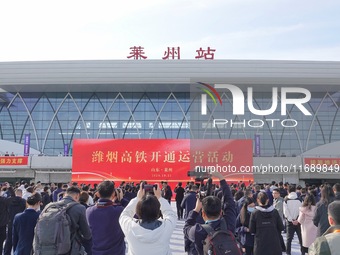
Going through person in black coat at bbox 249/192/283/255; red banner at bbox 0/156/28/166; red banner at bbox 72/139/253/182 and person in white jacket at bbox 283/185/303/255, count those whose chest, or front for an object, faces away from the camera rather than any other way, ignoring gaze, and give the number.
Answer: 2

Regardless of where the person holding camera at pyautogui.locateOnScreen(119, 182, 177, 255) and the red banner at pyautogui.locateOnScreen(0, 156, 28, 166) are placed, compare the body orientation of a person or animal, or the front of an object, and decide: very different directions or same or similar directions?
very different directions

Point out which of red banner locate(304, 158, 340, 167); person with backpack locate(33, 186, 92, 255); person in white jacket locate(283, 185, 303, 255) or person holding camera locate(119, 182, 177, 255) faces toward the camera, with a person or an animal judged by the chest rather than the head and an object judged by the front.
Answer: the red banner

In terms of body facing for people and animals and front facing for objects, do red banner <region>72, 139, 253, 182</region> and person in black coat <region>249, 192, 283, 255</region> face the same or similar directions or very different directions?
very different directions

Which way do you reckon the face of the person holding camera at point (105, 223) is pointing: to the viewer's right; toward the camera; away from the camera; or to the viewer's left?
away from the camera

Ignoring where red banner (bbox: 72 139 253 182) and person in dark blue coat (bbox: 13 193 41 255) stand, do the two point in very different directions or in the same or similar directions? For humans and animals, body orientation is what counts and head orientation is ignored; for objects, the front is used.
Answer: very different directions

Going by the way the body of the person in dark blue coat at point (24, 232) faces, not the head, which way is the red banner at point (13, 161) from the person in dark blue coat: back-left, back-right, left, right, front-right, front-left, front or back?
front-left

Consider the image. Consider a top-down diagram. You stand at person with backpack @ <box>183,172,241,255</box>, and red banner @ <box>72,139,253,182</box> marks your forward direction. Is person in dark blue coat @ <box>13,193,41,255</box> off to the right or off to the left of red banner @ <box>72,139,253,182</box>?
left

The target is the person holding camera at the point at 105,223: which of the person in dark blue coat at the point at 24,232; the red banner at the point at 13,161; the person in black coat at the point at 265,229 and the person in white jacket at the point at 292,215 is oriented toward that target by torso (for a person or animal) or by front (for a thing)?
the red banner

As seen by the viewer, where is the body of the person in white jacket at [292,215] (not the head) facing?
away from the camera

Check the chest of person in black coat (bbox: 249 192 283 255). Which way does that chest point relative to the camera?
away from the camera
